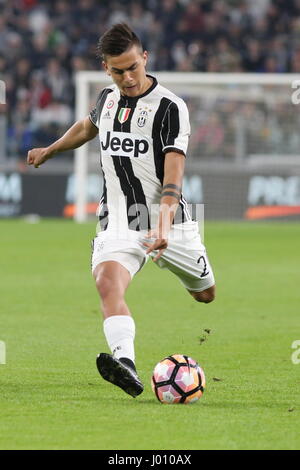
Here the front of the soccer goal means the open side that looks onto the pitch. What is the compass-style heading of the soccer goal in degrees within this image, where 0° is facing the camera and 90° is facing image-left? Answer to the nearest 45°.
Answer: approximately 0°
